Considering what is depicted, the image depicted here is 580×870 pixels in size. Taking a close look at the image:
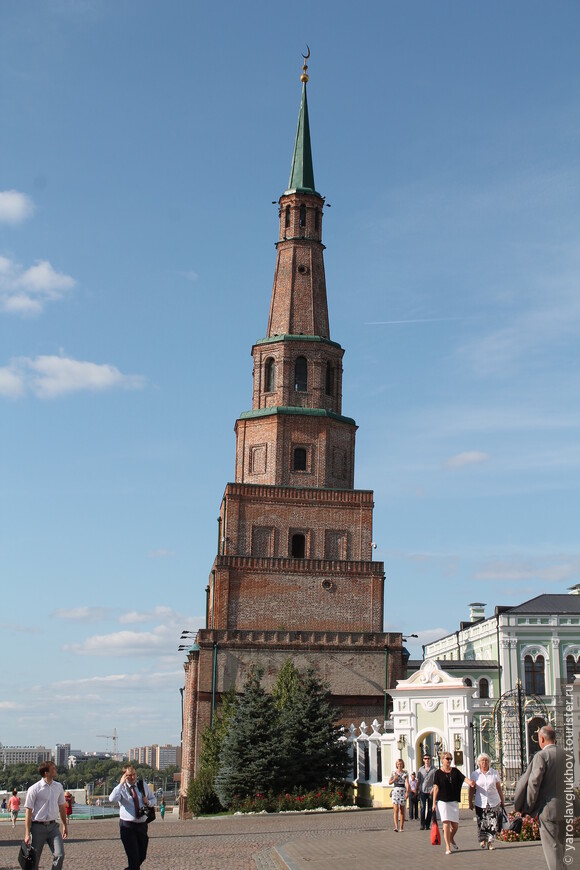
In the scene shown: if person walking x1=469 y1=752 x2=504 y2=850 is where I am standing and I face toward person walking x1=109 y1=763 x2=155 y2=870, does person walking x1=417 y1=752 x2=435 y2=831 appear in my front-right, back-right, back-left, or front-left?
back-right

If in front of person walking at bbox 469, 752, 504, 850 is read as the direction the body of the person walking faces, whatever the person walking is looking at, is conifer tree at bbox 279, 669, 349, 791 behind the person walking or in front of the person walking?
behind

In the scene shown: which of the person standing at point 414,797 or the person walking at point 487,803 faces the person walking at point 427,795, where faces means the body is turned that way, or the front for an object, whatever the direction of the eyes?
the person standing at point 414,797

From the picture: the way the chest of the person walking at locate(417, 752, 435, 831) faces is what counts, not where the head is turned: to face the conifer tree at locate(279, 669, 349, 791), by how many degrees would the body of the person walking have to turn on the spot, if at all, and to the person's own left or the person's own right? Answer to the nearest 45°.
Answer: approximately 180°

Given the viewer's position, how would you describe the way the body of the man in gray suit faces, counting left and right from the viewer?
facing away from the viewer and to the left of the viewer

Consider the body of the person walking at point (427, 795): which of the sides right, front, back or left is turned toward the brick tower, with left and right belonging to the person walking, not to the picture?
back

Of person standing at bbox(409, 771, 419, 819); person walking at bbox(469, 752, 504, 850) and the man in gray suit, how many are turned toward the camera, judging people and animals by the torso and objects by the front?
2

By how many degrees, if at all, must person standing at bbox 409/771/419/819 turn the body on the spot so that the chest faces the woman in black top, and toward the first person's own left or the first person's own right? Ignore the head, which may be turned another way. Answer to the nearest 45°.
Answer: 0° — they already face them

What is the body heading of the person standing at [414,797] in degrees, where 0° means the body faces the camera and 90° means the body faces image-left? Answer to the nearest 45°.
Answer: approximately 0°
